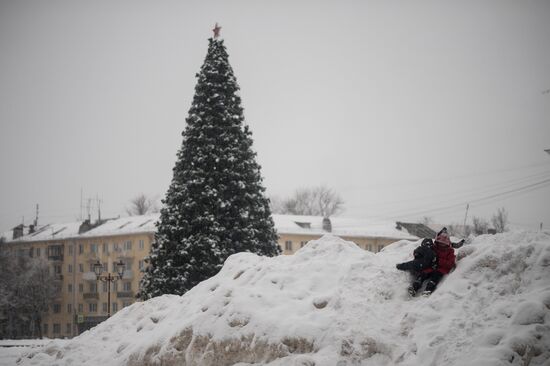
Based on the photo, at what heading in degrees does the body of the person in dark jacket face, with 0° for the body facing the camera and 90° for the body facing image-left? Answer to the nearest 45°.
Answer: approximately 45°

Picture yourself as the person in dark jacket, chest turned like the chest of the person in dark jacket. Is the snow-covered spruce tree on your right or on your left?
on your right
